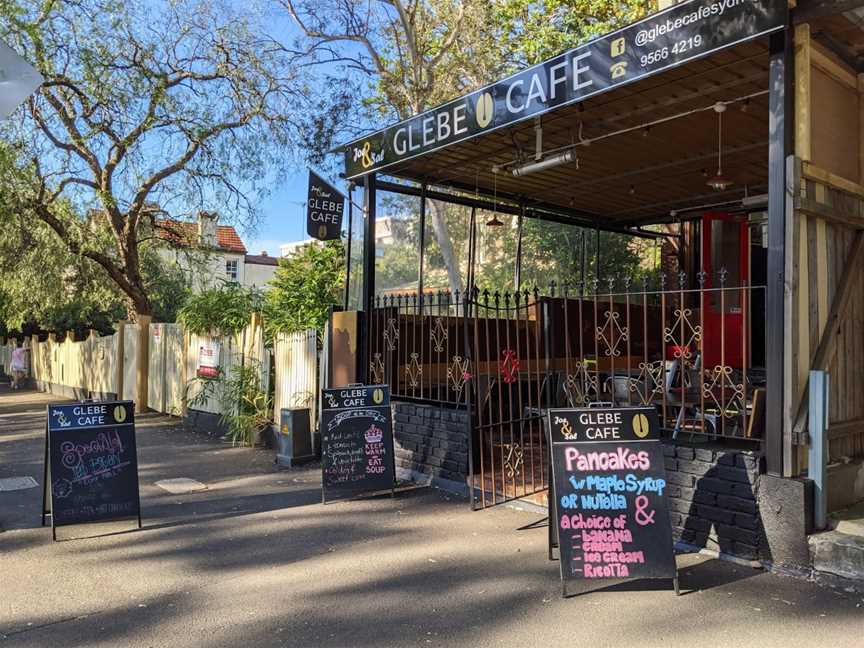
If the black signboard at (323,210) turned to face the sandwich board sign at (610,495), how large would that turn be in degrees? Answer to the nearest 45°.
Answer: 0° — it already faces it

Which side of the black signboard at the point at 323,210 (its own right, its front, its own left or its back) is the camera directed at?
front

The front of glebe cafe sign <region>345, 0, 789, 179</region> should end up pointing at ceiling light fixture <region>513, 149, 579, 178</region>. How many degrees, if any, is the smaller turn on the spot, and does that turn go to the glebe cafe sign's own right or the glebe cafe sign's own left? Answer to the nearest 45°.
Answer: approximately 135° to the glebe cafe sign's own right

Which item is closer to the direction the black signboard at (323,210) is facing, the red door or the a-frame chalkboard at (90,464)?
the a-frame chalkboard

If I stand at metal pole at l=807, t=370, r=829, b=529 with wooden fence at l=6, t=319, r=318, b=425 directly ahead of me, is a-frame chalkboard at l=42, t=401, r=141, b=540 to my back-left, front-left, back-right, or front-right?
front-left

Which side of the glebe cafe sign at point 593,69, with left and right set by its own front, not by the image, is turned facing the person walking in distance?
right

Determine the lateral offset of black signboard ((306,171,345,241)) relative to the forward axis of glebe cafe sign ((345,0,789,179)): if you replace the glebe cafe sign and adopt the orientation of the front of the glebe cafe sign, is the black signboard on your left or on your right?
on your right

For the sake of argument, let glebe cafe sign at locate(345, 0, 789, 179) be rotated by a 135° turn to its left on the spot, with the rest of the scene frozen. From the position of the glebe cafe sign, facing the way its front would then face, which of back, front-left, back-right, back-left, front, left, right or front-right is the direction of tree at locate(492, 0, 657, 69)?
left

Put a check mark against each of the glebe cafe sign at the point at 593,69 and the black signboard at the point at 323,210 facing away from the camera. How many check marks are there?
0

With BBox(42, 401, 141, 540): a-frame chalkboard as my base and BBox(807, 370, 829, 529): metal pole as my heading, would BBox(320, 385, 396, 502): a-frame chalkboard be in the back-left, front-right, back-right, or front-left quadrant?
front-left

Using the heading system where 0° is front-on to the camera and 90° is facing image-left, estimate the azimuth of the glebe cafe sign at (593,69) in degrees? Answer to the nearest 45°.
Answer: approximately 45°
